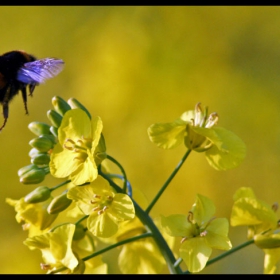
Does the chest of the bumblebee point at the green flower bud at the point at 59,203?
no
